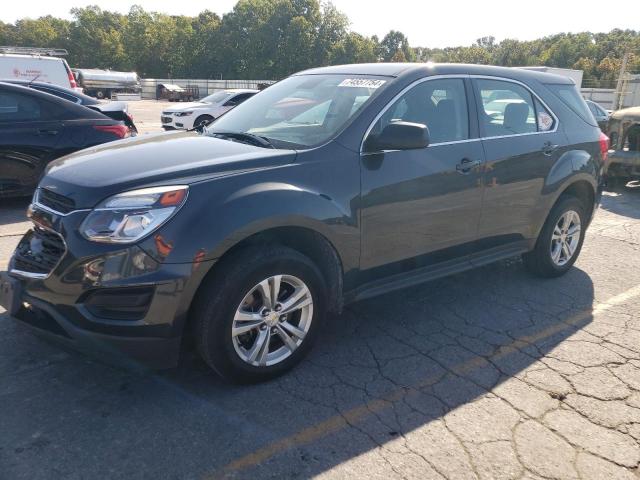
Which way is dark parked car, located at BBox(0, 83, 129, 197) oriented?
to the viewer's left

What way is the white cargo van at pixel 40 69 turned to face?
to the viewer's left

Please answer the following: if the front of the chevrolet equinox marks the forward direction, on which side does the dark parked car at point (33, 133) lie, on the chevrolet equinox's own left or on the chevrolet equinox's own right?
on the chevrolet equinox's own right

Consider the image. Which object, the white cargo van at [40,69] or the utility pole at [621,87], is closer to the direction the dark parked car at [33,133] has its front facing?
the white cargo van

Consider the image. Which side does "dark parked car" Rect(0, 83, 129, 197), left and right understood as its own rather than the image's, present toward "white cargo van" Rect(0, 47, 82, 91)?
right

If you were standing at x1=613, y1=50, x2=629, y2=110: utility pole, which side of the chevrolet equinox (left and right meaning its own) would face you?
back

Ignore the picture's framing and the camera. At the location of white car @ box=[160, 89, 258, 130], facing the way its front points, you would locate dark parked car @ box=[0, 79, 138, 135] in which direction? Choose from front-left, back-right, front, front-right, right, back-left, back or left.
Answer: front-left

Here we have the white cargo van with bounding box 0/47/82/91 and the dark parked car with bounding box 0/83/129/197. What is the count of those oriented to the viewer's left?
2
